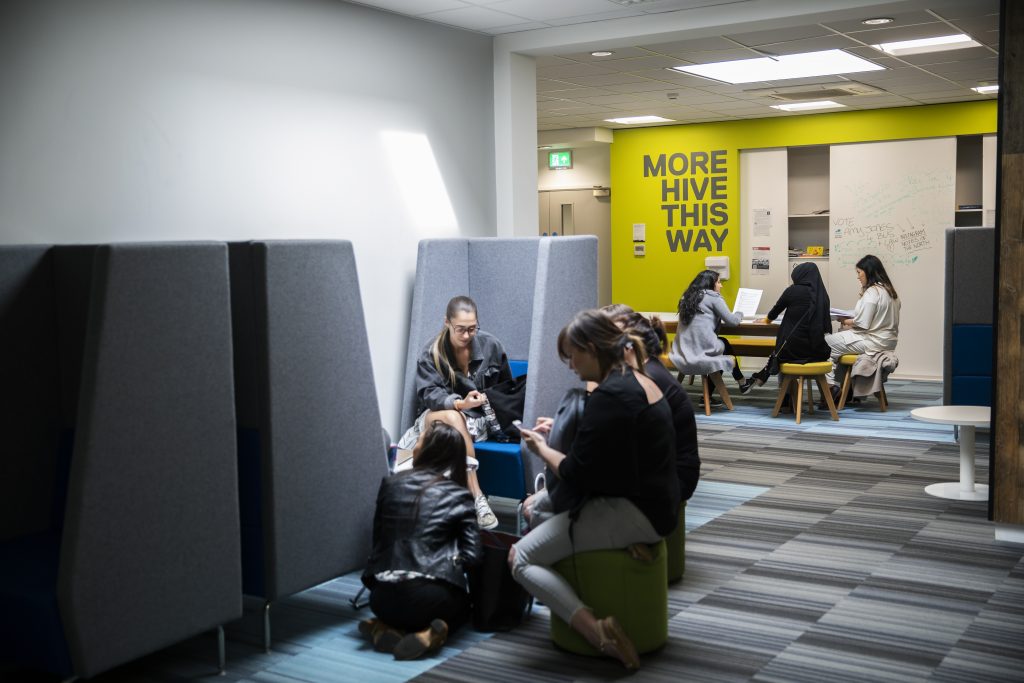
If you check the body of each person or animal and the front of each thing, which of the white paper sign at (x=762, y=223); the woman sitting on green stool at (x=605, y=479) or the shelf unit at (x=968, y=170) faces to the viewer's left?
the woman sitting on green stool

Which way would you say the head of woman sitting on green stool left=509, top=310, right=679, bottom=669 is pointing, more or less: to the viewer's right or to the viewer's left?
to the viewer's left

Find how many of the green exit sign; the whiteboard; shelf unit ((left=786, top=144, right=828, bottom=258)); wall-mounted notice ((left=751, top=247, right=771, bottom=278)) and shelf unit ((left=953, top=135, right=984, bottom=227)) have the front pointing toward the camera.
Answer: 5

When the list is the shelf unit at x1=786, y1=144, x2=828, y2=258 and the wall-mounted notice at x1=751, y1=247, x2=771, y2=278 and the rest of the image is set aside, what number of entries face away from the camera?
0

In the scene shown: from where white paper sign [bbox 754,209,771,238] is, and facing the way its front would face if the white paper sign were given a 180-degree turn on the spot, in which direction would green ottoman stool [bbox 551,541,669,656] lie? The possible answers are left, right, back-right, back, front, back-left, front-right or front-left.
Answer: back

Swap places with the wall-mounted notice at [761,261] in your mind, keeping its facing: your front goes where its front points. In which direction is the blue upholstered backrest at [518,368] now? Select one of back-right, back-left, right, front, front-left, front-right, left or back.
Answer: front

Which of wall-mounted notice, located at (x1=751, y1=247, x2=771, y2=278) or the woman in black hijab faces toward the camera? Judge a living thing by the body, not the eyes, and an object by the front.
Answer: the wall-mounted notice

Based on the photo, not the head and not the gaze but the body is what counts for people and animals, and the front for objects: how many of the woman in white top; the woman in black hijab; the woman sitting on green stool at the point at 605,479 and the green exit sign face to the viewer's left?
2

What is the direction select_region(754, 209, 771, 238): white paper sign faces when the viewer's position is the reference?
facing the viewer

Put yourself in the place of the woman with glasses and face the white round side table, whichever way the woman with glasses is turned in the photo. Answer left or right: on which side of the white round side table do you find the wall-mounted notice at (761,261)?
left

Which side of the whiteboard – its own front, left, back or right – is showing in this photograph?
front

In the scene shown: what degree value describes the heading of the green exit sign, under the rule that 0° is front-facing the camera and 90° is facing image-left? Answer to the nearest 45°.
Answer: approximately 0°

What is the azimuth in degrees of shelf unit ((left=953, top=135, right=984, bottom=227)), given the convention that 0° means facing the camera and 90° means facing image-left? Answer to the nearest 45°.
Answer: approximately 0°

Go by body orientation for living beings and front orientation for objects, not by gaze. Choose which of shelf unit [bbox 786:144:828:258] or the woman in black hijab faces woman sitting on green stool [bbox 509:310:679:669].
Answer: the shelf unit

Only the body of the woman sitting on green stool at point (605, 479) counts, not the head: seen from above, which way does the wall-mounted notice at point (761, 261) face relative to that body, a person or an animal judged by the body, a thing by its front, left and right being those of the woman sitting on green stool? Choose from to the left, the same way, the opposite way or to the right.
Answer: to the left

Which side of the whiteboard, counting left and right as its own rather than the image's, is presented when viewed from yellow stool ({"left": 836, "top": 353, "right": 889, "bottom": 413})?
front
